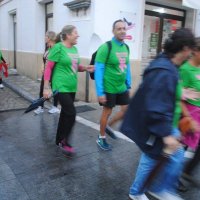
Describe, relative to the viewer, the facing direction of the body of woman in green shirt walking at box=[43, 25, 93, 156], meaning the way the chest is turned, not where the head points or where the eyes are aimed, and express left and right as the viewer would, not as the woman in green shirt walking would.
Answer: facing the viewer and to the right of the viewer

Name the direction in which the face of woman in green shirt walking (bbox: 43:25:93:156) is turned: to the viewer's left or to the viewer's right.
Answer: to the viewer's right

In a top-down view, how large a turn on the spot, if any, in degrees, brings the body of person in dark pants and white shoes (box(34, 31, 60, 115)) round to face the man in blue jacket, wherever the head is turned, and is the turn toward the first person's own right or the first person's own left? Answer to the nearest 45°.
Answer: approximately 45° to the first person's own left

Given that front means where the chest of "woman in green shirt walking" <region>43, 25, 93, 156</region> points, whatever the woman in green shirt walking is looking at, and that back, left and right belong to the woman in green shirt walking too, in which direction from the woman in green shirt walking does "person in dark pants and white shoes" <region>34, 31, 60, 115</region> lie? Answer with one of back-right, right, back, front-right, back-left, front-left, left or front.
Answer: back-left
